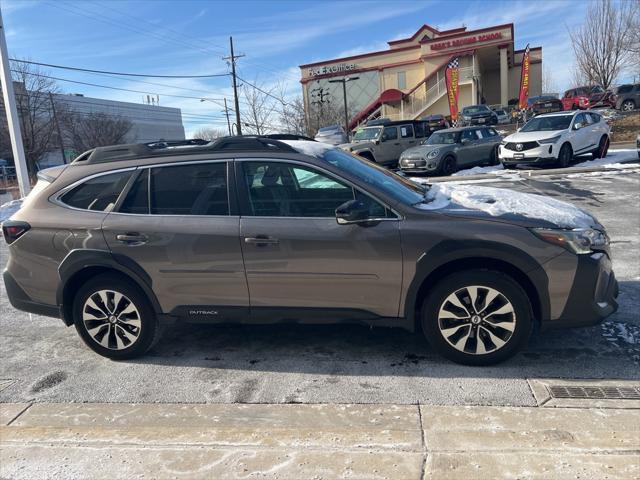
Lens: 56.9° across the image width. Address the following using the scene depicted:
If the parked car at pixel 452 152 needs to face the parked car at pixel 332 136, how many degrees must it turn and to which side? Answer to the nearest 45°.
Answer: approximately 90° to its right

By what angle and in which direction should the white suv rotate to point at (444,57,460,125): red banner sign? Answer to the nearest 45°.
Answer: approximately 135° to its right

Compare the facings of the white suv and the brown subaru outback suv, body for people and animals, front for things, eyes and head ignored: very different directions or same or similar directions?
very different directions

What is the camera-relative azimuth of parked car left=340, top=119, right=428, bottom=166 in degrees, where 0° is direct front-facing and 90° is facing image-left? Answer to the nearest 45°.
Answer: approximately 45°

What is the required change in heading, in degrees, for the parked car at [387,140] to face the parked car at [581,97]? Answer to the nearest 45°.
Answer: approximately 180°

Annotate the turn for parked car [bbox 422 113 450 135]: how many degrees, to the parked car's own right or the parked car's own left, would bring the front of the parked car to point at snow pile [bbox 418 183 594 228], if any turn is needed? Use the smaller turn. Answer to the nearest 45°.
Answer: approximately 45° to the parked car's own left

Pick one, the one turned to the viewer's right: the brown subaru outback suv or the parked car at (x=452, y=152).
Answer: the brown subaru outback suv

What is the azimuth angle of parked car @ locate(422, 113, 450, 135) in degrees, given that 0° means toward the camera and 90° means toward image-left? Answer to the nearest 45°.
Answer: approximately 45°

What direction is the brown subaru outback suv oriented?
to the viewer's right
